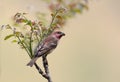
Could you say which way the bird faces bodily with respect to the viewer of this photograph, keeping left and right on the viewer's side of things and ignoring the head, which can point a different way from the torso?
facing to the right of the viewer
